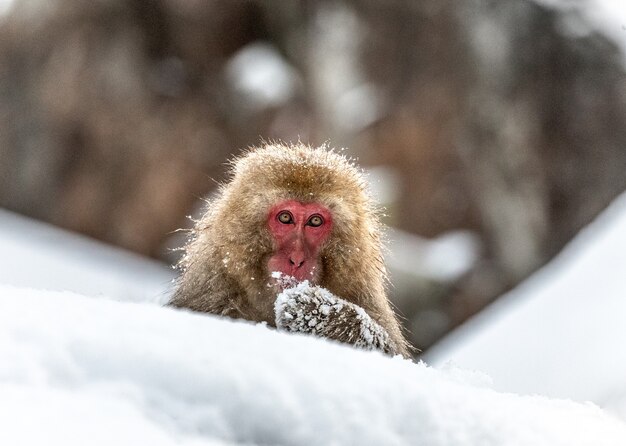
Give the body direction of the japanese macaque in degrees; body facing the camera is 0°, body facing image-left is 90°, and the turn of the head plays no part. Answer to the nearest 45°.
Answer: approximately 0°
